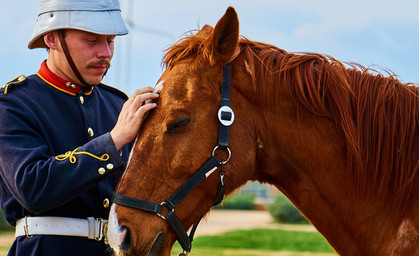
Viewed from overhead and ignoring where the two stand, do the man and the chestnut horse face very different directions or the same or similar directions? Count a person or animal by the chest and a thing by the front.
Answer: very different directions

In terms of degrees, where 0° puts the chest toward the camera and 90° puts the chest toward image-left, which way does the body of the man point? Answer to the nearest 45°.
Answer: approximately 315°

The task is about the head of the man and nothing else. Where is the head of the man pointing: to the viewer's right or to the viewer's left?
to the viewer's right

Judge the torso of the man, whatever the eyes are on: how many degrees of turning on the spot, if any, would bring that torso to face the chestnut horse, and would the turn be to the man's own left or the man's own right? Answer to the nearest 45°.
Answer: approximately 45° to the man's own left

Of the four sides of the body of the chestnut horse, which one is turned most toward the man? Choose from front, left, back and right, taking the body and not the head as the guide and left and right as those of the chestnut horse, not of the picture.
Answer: front

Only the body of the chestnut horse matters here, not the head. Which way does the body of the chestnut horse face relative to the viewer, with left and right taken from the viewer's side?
facing to the left of the viewer

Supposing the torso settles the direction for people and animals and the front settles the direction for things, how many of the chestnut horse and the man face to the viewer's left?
1
